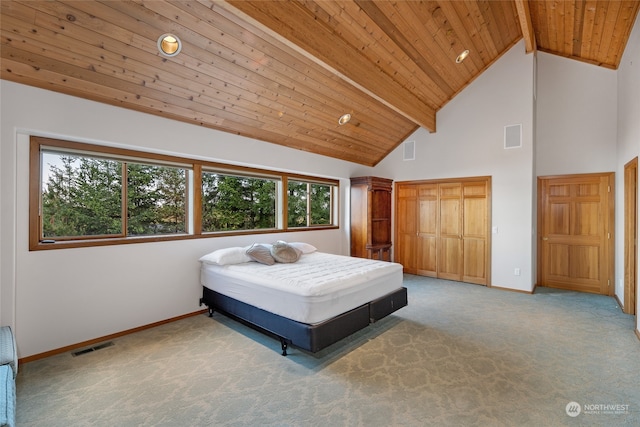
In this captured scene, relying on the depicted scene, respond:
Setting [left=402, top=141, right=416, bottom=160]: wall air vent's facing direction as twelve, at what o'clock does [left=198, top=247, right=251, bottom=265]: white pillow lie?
The white pillow is roughly at 1 o'clock from the wall air vent.

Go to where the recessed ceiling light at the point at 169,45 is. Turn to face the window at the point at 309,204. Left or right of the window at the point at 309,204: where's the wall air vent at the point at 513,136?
right

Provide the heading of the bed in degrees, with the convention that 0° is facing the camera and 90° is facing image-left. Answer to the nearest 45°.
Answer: approximately 315°

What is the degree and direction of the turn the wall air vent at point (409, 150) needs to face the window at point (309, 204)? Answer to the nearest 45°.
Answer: approximately 45° to its right

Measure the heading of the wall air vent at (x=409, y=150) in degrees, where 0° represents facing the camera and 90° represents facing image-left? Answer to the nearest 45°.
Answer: approximately 0°

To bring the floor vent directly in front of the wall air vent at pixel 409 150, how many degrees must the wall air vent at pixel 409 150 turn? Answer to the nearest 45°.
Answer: approximately 45° to its right
